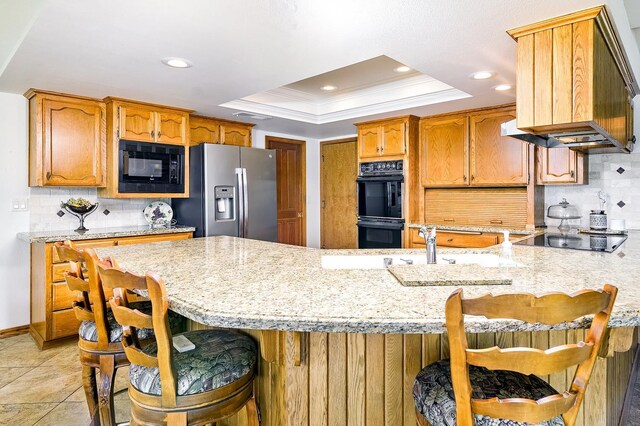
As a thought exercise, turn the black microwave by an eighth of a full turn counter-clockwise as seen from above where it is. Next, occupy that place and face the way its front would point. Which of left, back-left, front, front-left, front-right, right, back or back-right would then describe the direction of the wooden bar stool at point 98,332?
right

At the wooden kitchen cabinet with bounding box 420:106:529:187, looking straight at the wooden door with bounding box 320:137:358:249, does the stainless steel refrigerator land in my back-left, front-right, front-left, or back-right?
front-left

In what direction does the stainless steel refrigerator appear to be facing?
toward the camera

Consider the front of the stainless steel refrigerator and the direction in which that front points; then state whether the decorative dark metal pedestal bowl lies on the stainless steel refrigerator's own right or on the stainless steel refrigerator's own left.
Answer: on the stainless steel refrigerator's own right

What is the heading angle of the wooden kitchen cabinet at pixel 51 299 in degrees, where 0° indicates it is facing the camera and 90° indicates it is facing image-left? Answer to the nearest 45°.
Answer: approximately 315°

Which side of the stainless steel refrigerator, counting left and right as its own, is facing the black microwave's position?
right

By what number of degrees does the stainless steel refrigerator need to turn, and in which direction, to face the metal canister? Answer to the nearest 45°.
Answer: approximately 45° to its left

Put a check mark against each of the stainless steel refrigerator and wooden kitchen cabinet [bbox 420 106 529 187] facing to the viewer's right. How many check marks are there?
0

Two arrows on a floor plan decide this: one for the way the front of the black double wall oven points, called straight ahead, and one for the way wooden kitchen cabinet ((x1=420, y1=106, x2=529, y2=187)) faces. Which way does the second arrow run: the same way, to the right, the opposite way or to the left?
the same way

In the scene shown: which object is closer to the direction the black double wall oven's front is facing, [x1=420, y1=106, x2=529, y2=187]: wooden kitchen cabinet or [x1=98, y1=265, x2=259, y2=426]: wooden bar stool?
the wooden bar stool

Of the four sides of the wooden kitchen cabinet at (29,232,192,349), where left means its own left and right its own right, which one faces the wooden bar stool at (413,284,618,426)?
front

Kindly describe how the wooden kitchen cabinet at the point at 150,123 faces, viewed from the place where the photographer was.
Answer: facing the viewer and to the right of the viewer

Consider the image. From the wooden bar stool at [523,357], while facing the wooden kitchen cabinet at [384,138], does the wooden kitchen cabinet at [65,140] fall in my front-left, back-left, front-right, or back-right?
front-left

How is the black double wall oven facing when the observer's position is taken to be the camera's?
facing the viewer and to the left of the viewer

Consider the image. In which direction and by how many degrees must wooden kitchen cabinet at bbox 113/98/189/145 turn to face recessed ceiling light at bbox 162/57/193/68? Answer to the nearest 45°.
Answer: approximately 45° to its right

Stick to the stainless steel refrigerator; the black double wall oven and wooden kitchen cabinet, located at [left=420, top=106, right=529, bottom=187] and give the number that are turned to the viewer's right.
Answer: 0
